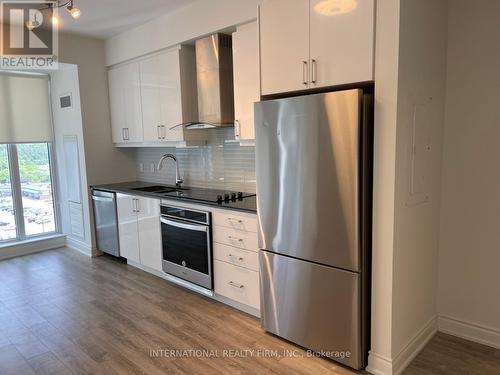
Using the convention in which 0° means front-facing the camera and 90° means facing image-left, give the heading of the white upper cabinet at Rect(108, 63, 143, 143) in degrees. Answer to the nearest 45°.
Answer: approximately 45°

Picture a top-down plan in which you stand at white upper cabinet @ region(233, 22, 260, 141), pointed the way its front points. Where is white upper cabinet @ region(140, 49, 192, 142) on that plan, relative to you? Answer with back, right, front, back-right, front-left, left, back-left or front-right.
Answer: right

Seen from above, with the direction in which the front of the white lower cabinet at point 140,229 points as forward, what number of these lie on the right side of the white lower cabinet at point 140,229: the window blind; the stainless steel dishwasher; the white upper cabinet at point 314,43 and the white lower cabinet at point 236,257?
2

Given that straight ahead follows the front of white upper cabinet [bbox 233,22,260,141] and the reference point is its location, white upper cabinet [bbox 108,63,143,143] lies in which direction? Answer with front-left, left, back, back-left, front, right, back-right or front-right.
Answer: right

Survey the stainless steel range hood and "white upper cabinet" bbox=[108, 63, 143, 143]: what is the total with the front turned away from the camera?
0

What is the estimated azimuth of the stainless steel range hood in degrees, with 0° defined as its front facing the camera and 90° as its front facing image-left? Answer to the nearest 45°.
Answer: approximately 45°

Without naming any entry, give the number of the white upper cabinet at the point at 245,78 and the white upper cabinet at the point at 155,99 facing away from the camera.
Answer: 0

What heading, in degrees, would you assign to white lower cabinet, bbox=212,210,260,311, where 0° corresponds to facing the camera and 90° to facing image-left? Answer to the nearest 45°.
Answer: approximately 45°

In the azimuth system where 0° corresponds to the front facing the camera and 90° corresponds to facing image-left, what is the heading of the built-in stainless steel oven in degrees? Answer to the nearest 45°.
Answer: approximately 45°

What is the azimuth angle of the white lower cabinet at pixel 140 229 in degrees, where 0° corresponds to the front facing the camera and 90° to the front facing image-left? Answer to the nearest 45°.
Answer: approximately 45°

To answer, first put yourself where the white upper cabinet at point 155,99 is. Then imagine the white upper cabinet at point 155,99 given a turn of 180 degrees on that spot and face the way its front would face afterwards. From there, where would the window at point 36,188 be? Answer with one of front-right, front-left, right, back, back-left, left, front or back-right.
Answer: left

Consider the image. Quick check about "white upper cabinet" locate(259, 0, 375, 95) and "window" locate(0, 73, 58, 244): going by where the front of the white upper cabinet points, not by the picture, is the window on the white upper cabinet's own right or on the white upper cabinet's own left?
on the white upper cabinet's own right

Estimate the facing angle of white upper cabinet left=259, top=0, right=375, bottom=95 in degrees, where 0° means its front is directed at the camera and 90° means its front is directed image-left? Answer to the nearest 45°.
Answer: approximately 45°

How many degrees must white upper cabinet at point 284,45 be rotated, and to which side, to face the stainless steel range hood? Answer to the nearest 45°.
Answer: approximately 90° to its right
